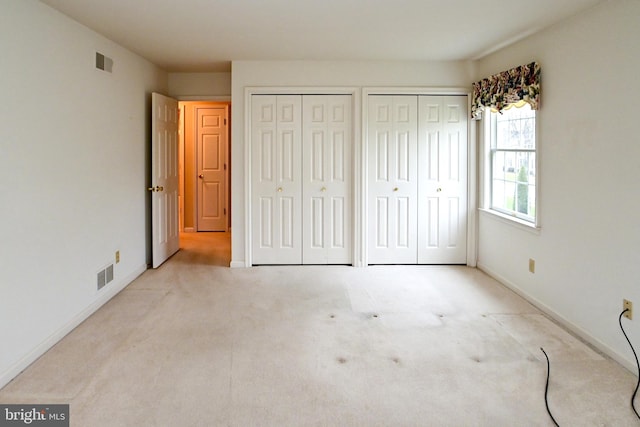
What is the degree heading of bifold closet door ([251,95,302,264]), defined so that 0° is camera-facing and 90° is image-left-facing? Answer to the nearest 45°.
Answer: approximately 0°

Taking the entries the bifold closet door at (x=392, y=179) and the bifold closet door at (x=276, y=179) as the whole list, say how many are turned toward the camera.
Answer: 2

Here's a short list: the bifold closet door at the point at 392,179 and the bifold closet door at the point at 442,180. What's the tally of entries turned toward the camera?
2

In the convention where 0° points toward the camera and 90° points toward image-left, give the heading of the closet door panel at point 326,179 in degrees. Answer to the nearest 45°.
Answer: approximately 0°
